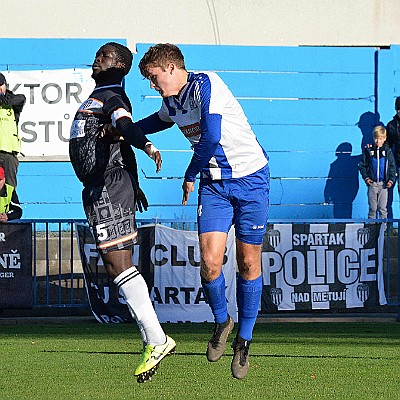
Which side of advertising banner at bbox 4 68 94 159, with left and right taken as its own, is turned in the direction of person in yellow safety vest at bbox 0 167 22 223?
front

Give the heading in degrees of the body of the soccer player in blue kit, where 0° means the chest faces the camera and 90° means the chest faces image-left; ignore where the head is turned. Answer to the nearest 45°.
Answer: approximately 45°

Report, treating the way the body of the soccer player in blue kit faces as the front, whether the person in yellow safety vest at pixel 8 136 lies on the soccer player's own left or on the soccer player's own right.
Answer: on the soccer player's own right

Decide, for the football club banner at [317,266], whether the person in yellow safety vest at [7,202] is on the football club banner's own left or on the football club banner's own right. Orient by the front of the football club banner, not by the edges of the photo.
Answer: on the football club banner's own right

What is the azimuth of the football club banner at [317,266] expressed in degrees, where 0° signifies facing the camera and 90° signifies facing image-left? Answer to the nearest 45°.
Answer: approximately 0°
